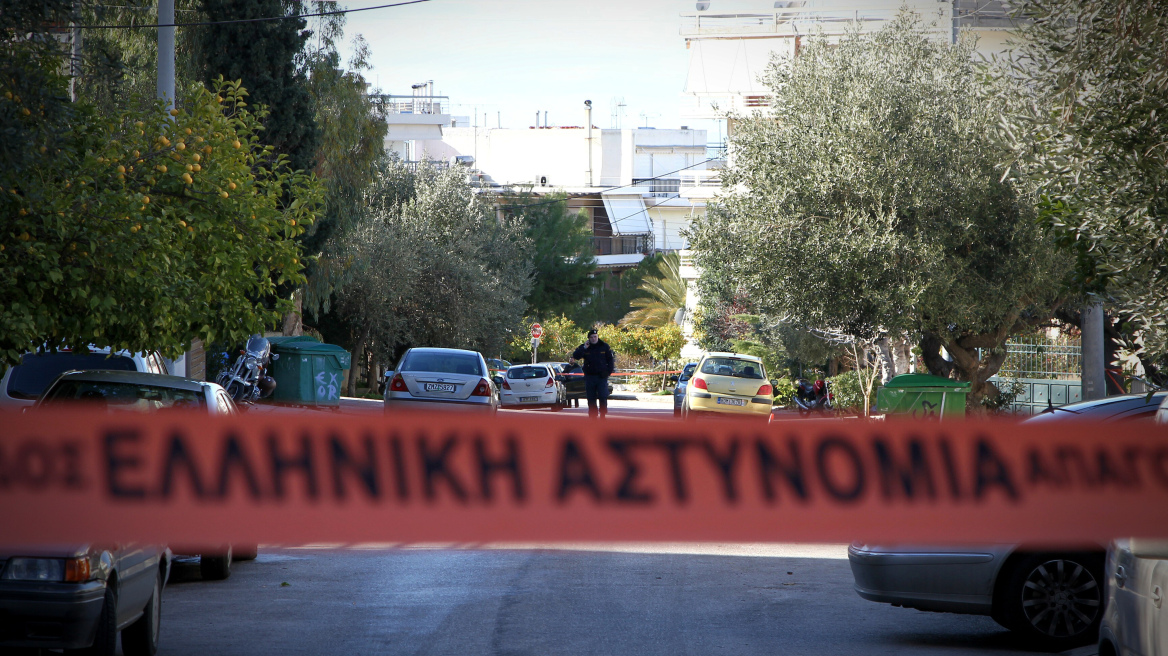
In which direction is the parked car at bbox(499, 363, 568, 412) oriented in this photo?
away from the camera

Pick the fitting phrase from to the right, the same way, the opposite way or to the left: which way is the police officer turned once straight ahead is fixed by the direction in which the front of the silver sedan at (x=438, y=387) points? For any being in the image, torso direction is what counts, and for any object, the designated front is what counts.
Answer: the opposite way

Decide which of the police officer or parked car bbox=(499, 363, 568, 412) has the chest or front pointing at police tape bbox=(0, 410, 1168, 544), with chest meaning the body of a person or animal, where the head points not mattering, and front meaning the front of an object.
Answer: the police officer

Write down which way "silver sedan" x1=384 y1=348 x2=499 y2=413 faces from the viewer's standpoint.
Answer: facing away from the viewer

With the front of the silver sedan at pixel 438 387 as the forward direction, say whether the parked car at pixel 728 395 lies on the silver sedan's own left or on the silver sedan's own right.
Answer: on the silver sedan's own right

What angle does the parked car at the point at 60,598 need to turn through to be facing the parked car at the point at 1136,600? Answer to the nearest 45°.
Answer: approximately 45° to its left

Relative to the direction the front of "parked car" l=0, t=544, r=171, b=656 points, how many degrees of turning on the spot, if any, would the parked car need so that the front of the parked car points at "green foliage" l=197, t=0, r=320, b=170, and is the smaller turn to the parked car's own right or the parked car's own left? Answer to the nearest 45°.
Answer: approximately 180°

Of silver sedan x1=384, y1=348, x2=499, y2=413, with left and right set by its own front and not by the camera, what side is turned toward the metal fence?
right

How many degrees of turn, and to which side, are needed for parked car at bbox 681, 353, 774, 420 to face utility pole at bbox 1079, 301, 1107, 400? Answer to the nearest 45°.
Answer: approximately 135° to its right

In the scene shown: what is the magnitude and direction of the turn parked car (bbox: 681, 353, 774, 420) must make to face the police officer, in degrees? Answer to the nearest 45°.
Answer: approximately 135° to its left

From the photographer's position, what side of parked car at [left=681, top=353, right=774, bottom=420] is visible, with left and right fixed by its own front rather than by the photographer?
back

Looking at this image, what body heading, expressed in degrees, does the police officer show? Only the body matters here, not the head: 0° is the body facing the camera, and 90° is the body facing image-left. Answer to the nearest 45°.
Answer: approximately 0°

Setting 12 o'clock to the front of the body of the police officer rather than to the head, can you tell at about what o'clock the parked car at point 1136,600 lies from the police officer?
The parked car is roughly at 12 o'clock from the police officer.
